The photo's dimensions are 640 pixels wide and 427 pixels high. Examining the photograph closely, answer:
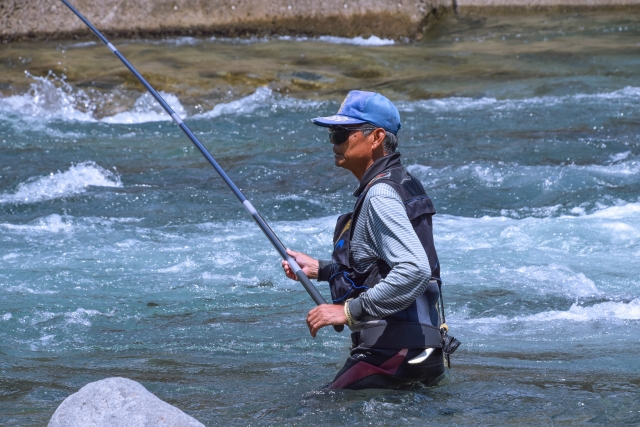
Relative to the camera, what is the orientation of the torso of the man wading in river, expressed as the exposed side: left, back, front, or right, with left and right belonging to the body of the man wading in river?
left

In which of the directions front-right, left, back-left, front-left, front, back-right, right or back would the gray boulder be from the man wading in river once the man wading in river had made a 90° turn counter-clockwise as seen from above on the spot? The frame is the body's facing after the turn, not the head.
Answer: front-right

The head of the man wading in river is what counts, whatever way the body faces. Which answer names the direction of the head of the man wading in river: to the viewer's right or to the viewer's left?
to the viewer's left
